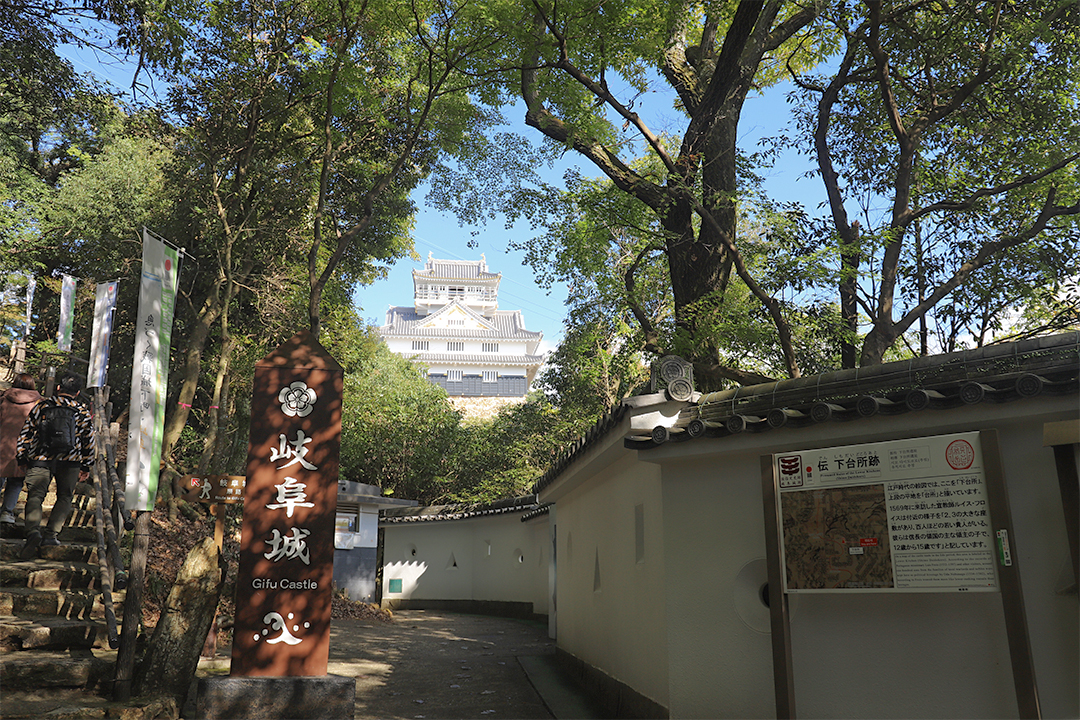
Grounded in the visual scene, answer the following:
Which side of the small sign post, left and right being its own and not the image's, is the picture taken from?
front

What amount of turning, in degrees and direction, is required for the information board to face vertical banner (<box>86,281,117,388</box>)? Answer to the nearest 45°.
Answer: approximately 90° to its right

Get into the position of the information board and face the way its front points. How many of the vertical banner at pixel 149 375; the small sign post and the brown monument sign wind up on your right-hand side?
3

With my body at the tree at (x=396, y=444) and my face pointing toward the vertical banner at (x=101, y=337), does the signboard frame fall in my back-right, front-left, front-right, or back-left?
front-left

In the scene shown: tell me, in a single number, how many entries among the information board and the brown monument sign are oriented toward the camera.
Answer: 2

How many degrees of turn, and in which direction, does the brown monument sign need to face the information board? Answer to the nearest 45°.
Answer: approximately 45° to its left

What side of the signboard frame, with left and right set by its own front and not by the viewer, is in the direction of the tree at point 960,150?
back

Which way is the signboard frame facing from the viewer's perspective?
toward the camera

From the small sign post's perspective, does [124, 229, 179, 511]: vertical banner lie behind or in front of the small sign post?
in front

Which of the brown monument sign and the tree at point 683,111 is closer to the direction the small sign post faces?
the brown monument sign

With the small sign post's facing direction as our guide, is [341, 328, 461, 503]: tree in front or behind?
behind

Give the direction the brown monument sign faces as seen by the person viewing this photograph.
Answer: facing the viewer

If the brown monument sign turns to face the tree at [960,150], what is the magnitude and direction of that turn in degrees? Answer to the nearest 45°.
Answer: approximately 90° to its left
